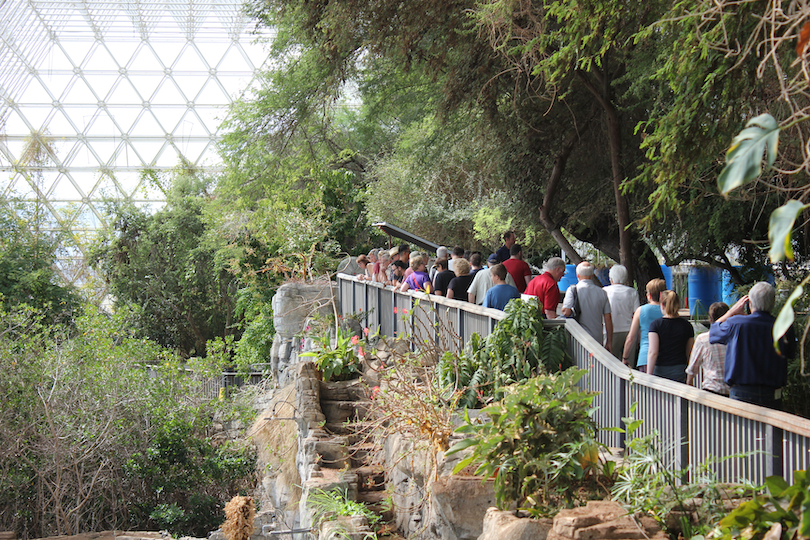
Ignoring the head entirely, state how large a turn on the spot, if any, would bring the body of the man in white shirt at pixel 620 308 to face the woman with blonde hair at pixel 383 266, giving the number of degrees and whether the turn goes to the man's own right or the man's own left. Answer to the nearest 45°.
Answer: approximately 45° to the man's own left

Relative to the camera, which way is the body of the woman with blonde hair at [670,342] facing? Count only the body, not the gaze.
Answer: away from the camera

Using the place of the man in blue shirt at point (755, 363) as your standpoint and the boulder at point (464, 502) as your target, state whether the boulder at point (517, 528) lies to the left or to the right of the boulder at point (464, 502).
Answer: left

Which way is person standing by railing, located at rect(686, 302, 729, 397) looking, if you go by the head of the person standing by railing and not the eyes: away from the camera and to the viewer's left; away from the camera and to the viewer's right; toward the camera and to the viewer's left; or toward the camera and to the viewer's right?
away from the camera and to the viewer's left

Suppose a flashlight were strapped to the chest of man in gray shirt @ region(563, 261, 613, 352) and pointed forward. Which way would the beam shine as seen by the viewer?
away from the camera

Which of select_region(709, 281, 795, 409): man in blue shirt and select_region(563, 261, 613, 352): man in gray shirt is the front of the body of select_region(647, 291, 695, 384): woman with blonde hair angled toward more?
the man in gray shirt

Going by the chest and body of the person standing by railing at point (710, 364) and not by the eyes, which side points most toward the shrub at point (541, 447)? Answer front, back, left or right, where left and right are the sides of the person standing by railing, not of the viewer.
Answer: left

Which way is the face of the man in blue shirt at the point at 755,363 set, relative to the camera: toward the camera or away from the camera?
away from the camera

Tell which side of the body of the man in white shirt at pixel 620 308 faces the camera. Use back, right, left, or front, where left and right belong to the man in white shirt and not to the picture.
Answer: back

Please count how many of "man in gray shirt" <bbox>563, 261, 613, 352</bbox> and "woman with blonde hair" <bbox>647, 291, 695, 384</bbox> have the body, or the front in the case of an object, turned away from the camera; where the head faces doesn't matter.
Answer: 2

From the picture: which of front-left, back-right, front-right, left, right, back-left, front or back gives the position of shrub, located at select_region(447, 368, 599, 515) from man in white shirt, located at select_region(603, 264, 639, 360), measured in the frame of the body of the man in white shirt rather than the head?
back
